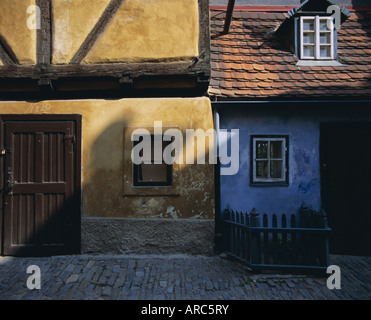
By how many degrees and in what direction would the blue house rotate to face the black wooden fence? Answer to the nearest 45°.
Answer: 0° — it already faces it

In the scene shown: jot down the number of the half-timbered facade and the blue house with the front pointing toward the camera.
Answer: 2

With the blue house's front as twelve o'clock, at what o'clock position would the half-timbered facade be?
The half-timbered facade is roughly at 2 o'clock from the blue house.

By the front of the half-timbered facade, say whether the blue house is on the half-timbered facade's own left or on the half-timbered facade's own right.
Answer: on the half-timbered facade's own left

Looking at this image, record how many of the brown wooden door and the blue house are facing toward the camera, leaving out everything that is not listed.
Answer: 2

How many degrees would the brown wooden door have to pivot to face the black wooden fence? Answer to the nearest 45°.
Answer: approximately 45° to its left

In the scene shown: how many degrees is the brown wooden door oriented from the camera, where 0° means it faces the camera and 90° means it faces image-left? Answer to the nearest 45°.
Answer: approximately 0°

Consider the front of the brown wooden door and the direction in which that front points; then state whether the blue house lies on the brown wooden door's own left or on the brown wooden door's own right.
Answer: on the brown wooden door's own left

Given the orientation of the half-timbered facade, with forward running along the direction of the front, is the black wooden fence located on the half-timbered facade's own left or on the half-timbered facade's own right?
on the half-timbered facade's own left
